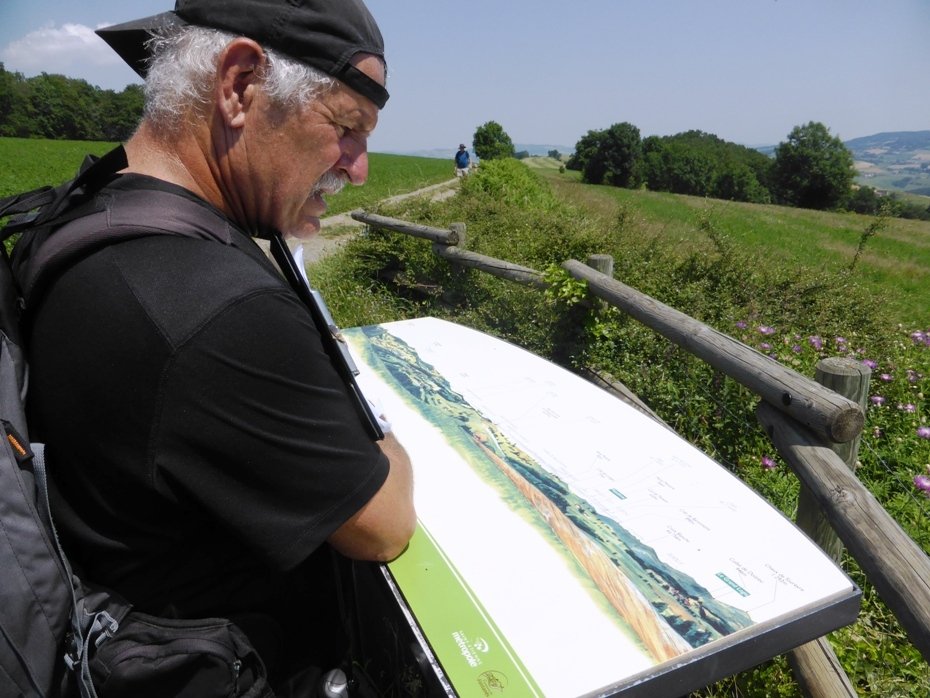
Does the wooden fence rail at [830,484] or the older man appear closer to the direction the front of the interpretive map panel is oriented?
the older man

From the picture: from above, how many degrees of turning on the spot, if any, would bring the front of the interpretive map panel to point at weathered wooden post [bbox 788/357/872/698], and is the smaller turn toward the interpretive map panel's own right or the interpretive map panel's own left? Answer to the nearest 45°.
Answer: approximately 180°

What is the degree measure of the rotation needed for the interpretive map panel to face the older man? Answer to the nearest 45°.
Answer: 0° — it already faces them

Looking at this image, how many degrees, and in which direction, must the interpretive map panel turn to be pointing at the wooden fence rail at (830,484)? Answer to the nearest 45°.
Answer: approximately 180°

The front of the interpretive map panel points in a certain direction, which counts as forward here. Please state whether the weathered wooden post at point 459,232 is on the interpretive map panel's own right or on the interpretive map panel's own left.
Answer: on the interpretive map panel's own right

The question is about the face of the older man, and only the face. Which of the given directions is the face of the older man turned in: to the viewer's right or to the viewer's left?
to the viewer's right

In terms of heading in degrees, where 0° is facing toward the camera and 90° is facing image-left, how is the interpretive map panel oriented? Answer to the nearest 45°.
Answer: approximately 45°
